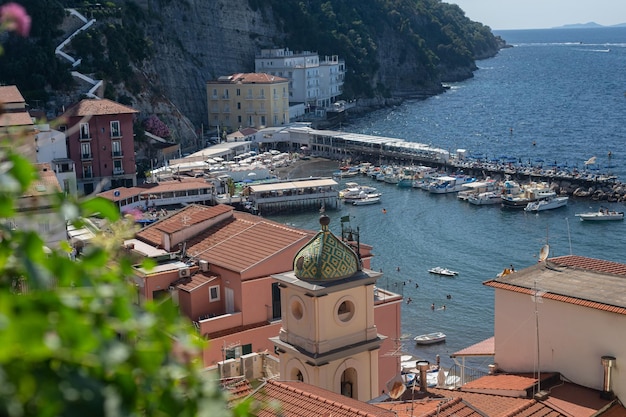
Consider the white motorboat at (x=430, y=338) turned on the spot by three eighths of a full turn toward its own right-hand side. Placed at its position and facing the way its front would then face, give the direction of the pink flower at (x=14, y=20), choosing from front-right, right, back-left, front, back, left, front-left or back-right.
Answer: back-right

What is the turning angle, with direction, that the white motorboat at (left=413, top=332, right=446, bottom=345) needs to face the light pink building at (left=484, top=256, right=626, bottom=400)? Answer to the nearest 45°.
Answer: approximately 90° to its left

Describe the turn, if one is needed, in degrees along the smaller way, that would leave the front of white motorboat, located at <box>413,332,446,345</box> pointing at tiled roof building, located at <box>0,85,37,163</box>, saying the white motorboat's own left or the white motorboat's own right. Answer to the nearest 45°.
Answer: approximately 90° to the white motorboat's own left

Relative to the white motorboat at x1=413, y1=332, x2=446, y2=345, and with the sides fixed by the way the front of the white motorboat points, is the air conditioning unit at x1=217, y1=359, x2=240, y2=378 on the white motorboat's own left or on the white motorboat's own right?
on the white motorboat's own left

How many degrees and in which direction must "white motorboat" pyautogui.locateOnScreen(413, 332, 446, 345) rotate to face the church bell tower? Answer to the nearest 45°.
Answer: approximately 90° to its left

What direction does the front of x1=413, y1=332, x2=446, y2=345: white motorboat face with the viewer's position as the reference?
facing to the left of the viewer
